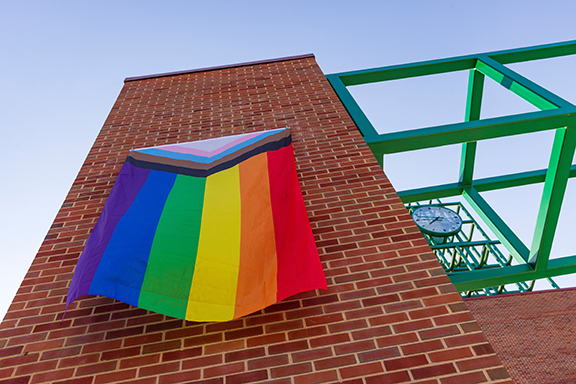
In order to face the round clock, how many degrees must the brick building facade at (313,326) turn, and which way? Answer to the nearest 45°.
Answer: approximately 135° to its left

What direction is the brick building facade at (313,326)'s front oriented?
toward the camera

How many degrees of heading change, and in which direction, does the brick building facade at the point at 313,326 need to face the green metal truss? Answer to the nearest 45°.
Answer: approximately 90° to its left
